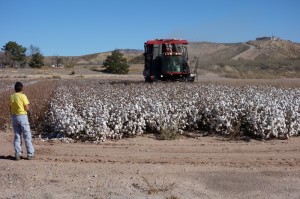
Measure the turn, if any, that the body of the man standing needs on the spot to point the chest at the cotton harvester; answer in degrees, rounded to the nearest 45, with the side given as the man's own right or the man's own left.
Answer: approximately 45° to the man's own right

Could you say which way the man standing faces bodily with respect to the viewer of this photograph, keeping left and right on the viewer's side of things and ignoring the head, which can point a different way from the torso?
facing away from the viewer
